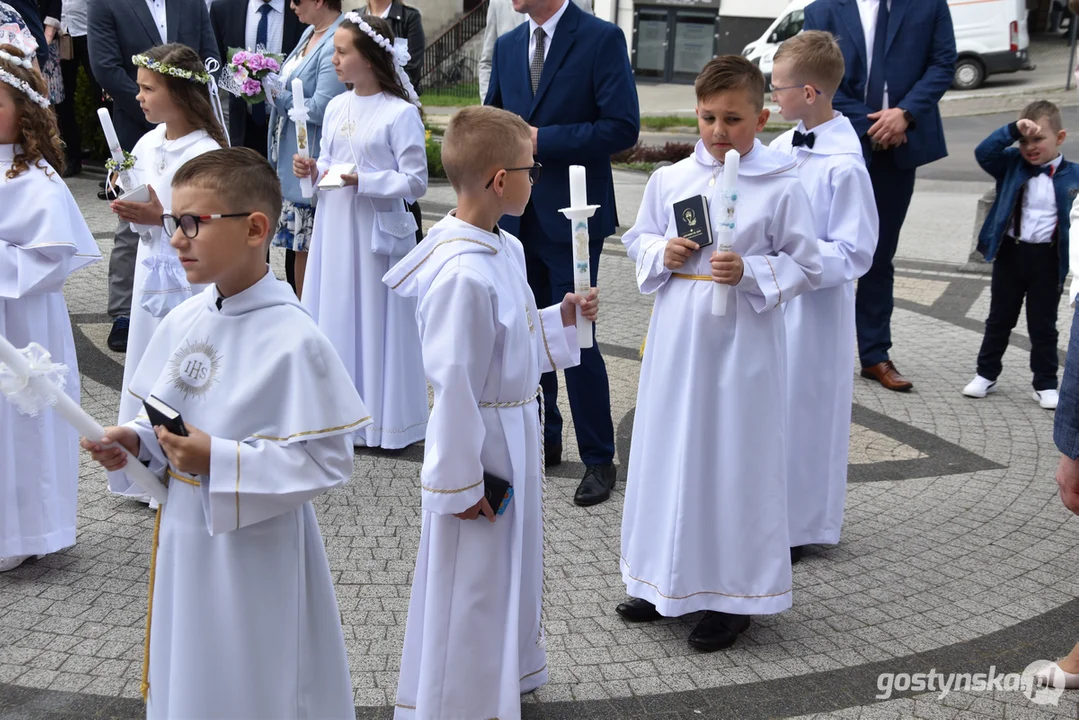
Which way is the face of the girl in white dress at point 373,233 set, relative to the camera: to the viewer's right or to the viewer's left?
to the viewer's left

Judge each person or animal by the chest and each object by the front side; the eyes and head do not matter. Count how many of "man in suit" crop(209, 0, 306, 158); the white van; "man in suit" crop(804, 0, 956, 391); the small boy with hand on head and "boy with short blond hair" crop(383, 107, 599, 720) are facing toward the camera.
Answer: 3

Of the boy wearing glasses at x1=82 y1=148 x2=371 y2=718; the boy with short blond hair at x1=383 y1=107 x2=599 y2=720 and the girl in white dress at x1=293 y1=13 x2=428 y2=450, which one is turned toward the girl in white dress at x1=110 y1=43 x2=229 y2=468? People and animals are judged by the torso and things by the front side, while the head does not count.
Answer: the girl in white dress at x1=293 y1=13 x2=428 y2=450

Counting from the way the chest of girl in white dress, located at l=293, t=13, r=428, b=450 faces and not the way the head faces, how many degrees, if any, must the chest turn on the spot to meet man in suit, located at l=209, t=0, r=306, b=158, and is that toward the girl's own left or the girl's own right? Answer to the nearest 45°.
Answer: approximately 135° to the girl's own right

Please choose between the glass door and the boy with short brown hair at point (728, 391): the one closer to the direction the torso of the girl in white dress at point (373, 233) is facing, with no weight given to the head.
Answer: the boy with short brown hair

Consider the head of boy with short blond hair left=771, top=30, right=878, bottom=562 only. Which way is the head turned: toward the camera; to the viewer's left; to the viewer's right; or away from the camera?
to the viewer's left

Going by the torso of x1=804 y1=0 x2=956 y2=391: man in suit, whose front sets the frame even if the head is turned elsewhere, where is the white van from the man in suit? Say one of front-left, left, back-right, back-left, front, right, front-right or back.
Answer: back

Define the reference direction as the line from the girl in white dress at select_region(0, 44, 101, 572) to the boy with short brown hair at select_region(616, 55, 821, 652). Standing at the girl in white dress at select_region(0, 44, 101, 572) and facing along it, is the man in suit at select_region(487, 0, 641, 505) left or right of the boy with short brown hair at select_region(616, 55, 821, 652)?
left

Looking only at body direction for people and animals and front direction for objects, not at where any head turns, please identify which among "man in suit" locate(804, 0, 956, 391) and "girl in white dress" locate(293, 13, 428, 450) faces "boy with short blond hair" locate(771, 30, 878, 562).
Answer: the man in suit

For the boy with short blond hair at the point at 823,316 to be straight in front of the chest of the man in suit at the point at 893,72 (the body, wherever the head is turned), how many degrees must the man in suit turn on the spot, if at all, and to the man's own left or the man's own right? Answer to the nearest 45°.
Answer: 0° — they already face them

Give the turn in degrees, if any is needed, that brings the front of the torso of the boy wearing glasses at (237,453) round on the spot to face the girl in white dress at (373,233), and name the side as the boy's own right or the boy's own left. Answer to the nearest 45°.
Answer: approximately 135° to the boy's own right

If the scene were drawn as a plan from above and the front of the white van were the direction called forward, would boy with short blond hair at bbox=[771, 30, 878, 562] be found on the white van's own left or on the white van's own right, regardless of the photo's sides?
on the white van's own left

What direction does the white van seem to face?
to the viewer's left

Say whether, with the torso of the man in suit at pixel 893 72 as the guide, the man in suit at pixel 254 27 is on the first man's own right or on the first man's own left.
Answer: on the first man's own right

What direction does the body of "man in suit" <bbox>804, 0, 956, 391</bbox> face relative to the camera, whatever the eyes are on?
toward the camera

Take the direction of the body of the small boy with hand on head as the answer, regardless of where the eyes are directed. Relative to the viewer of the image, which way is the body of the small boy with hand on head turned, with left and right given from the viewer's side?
facing the viewer

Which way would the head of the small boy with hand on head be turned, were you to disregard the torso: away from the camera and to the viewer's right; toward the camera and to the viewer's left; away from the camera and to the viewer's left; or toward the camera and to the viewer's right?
toward the camera and to the viewer's left

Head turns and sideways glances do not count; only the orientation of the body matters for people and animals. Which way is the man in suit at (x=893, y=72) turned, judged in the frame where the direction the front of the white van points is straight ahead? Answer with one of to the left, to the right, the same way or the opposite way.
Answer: to the left
